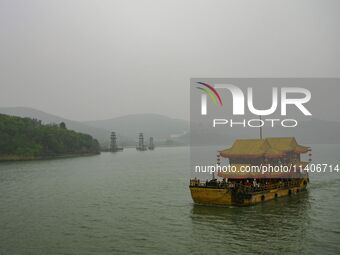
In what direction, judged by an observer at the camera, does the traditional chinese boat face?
facing the viewer and to the left of the viewer
